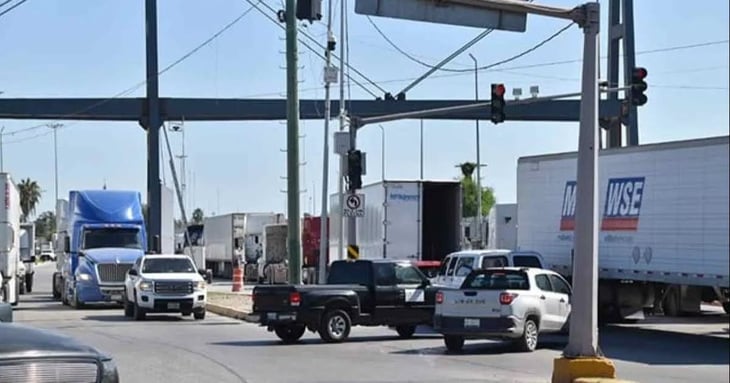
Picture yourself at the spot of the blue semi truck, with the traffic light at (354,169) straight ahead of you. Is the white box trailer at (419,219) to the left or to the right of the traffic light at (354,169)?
left

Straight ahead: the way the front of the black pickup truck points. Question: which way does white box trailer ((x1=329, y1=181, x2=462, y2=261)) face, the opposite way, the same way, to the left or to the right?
to the left

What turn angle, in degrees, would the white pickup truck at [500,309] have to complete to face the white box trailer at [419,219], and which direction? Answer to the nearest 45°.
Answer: approximately 45° to its left

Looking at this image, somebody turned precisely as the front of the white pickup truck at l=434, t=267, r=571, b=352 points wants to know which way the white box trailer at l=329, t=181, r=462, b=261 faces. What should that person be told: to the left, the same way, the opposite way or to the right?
to the left

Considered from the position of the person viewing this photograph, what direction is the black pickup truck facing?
facing away from the viewer and to the right of the viewer

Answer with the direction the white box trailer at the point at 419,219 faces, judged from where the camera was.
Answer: facing away from the viewer and to the left of the viewer

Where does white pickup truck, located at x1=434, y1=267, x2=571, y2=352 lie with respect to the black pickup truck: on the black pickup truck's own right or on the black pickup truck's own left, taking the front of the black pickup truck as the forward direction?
on the black pickup truck's own right

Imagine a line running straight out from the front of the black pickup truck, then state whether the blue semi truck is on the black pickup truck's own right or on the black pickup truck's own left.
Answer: on the black pickup truck's own left

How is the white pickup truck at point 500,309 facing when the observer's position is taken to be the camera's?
facing away from the viewer and to the right of the viewer

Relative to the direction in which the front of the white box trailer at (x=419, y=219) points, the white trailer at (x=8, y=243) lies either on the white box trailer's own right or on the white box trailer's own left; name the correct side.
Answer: on the white box trailer's own left

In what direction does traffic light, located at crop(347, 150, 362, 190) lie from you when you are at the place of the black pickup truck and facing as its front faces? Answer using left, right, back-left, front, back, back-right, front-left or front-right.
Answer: front-left

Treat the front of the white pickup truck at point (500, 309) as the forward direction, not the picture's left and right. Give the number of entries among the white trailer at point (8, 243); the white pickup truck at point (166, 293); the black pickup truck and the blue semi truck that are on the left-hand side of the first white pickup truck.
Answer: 4
